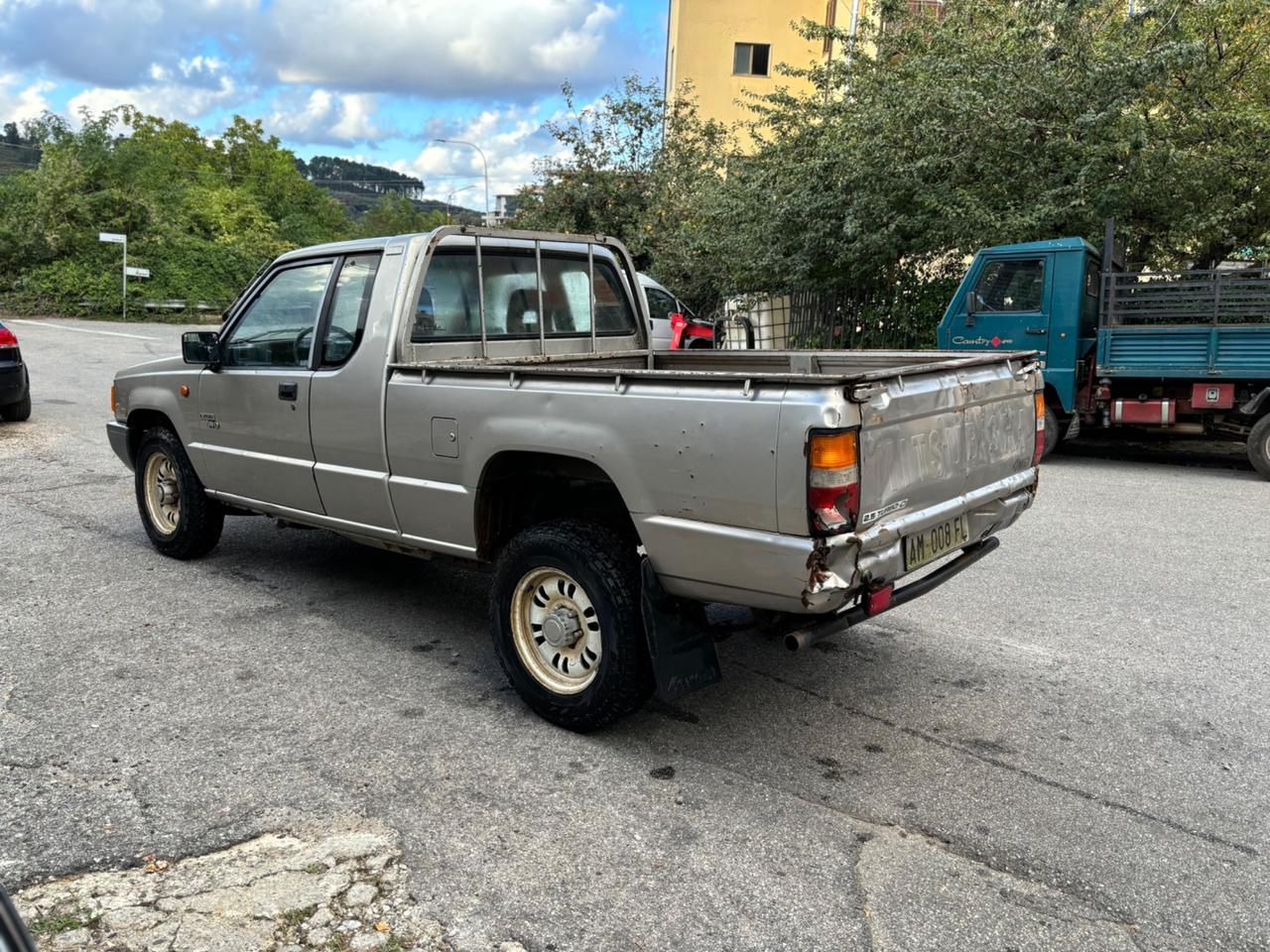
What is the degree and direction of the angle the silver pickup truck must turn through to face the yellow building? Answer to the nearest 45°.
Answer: approximately 45° to its right

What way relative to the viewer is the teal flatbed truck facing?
to the viewer's left

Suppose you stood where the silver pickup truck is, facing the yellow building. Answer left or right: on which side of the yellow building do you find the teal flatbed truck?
right

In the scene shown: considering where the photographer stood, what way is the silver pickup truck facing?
facing away from the viewer and to the left of the viewer

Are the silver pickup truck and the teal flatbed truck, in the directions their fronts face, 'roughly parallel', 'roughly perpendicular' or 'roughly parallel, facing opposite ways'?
roughly parallel

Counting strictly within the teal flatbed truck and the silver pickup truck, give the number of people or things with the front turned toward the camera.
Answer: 0

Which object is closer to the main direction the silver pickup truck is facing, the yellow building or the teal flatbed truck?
the yellow building

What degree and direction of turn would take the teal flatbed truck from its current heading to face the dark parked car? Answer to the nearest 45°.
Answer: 0° — it already faces it

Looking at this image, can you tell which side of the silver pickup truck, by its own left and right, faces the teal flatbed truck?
right

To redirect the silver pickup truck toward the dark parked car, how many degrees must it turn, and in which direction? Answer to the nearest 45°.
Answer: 0° — it already faces it

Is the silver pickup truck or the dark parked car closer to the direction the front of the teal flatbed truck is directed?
the dark parked car

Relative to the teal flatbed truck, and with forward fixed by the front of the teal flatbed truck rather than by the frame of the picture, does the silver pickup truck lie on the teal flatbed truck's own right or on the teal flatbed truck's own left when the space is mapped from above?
on the teal flatbed truck's own left

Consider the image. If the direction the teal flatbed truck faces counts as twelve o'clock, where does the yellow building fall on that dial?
The yellow building is roughly at 2 o'clock from the teal flatbed truck.
